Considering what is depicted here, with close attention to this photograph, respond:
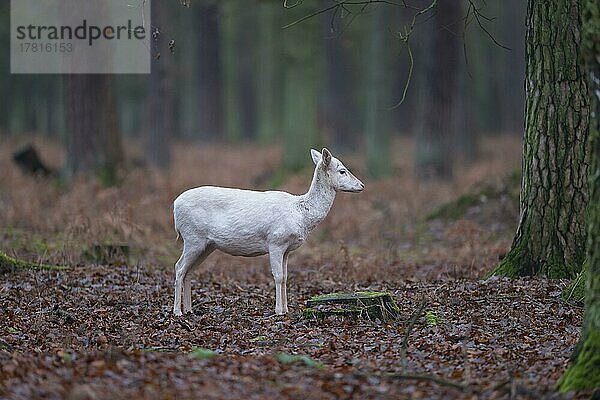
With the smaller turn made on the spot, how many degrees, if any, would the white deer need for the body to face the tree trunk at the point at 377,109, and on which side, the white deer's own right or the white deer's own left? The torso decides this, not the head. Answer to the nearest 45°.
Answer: approximately 90° to the white deer's own left

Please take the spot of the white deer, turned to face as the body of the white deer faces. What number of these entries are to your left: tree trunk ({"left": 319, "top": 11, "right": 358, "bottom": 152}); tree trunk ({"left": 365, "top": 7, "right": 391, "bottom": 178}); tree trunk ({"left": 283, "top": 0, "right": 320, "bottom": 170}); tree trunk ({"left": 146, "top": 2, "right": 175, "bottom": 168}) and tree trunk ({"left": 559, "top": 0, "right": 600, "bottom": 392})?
4

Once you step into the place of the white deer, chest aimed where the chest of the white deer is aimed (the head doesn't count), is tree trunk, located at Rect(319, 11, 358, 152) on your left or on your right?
on your left

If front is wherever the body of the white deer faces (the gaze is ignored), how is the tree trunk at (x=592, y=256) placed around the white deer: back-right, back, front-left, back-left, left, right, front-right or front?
front-right

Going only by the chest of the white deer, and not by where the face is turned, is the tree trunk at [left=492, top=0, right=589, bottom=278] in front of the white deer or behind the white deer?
in front

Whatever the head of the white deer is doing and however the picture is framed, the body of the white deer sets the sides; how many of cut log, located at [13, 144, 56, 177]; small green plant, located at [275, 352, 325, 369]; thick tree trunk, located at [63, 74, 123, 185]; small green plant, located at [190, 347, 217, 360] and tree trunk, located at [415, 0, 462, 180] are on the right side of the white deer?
2

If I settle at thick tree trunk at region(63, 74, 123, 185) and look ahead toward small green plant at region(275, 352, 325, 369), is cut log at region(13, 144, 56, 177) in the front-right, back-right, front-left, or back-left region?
back-right

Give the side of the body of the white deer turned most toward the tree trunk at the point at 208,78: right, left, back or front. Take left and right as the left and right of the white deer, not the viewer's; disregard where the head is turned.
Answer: left

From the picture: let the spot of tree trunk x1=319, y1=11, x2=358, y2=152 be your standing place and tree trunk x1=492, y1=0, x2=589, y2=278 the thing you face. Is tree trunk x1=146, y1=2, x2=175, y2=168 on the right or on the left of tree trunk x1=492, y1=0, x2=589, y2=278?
right

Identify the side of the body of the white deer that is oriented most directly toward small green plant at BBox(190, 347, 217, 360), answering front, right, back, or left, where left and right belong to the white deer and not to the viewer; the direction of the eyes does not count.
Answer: right

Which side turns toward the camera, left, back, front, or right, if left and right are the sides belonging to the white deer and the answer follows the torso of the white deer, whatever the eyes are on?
right

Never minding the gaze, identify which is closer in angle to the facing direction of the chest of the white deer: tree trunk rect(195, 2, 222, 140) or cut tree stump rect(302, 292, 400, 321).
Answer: the cut tree stump

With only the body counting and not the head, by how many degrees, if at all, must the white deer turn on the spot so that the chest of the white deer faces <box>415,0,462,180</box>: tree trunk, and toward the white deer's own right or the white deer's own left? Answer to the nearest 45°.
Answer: approximately 90° to the white deer's own left

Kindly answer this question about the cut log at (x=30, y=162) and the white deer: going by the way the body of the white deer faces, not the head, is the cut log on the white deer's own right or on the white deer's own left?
on the white deer's own left
